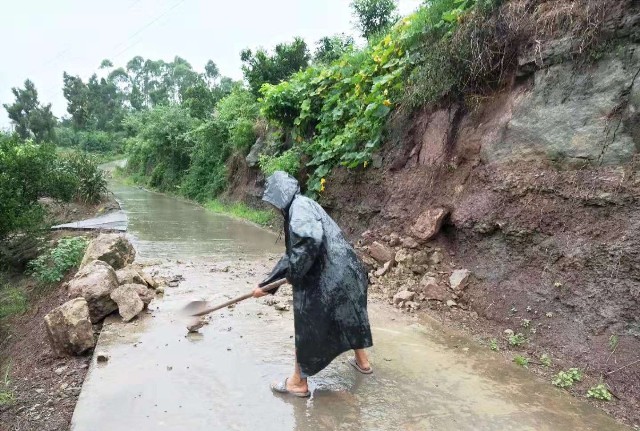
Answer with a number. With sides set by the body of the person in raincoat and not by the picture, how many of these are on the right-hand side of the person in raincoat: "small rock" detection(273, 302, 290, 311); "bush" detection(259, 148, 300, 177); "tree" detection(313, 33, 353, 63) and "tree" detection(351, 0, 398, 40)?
4

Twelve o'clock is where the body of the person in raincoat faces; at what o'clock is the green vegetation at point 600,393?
The green vegetation is roughly at 6 o'clock from the person in raincoat.

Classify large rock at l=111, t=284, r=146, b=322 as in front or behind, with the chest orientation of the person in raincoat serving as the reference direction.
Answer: in front

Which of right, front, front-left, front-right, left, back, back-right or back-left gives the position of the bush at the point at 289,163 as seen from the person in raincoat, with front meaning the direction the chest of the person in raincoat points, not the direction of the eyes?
right

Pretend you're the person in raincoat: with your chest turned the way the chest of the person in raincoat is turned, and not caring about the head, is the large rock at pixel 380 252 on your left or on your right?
on your right

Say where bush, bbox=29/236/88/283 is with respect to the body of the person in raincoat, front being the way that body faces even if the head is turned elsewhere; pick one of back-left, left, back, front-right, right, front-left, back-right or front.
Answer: front-right

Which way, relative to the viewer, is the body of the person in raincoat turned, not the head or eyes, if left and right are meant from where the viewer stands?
facing to the left of the viewer

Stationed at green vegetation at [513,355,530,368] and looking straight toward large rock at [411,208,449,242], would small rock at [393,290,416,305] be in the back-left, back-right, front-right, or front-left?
front-left

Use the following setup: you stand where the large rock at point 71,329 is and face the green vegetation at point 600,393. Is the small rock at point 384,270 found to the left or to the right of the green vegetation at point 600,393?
left

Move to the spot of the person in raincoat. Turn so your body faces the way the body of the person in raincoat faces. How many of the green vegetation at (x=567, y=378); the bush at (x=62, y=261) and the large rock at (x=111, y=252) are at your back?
1

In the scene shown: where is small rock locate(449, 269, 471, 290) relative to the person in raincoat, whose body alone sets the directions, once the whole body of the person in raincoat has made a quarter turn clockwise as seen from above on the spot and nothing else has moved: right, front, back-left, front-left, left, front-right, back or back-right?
front-right

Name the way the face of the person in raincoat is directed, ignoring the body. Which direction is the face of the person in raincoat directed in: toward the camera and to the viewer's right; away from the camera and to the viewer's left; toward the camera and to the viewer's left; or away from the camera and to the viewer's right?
away from the camera and to the viewer's left

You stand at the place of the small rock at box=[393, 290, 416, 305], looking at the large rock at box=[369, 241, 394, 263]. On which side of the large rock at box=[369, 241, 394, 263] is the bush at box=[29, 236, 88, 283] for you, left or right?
left

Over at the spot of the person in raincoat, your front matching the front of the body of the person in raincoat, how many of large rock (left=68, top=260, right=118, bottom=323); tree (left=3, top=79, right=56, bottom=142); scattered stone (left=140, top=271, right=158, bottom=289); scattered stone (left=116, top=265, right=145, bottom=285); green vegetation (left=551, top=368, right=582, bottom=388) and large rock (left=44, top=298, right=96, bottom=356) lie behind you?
1

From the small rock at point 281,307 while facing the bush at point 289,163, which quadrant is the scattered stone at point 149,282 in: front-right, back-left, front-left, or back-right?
front-left
